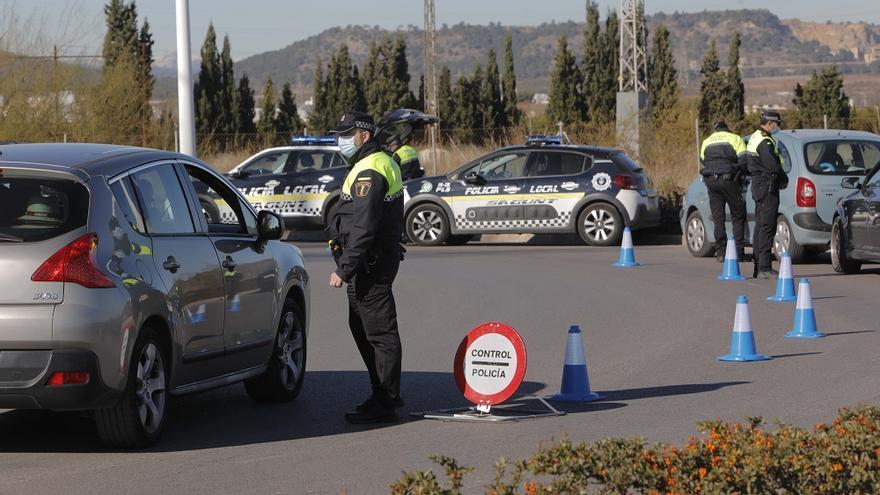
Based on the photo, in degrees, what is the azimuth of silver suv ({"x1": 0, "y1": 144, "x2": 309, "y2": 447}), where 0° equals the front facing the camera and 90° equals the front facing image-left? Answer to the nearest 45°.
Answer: approximately 225°

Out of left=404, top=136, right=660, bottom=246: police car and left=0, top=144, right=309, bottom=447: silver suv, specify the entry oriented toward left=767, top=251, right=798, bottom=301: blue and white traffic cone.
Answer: the silver suv

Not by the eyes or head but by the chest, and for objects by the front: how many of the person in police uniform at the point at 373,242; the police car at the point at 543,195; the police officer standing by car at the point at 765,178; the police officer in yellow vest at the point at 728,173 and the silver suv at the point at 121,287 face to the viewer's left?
2

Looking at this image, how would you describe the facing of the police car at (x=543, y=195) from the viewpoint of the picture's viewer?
facing to the left of the viewer

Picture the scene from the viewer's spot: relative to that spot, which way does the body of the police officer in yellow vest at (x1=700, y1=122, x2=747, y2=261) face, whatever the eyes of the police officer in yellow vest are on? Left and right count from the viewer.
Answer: facing away from the viewer

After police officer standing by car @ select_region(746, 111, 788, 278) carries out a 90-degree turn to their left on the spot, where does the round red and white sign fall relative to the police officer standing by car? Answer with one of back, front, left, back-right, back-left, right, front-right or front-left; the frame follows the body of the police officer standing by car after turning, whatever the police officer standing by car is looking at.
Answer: back

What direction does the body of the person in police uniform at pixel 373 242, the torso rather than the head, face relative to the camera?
to the viewer's left

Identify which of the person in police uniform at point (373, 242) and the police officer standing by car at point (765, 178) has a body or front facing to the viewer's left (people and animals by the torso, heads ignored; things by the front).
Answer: the person in police uniform

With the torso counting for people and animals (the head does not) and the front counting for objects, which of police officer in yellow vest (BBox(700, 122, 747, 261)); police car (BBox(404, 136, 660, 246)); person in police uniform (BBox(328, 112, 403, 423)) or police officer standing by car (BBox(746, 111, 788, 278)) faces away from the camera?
police officer in yellow vest (BBox(700, 122, 747, 261))

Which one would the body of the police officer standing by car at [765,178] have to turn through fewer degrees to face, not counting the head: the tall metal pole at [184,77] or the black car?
the black car

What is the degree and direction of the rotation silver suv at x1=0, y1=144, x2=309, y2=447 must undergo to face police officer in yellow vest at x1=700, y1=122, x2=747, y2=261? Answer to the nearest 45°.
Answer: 0° — it already faces them
